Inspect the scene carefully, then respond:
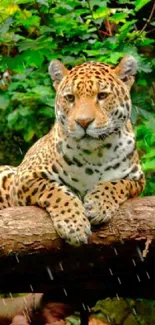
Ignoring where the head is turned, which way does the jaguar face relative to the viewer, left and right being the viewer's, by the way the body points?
facing the viewer and to the right of the viewer

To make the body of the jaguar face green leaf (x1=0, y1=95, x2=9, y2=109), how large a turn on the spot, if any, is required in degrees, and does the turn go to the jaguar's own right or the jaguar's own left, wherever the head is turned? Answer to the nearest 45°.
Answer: approximately 135° to the jaguar's own left
